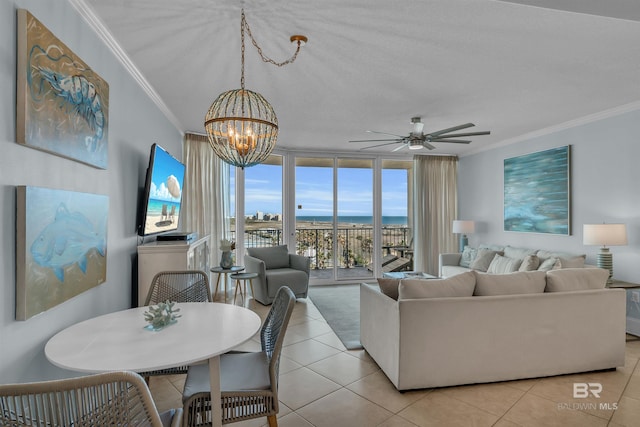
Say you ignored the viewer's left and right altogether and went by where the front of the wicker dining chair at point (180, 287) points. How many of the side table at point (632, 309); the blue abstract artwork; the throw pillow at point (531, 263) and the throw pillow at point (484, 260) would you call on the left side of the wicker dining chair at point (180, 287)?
4

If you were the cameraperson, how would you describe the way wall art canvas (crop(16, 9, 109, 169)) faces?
facing the viewer and to the right of the viewer

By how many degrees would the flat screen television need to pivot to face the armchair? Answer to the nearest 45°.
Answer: approximately 90° to its left

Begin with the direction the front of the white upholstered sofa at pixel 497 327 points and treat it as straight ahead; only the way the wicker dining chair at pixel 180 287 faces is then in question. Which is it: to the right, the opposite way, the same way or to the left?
the opposite way

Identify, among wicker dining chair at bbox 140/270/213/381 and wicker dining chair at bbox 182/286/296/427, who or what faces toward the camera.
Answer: wicker dining chair at bbox 140/270/213/381

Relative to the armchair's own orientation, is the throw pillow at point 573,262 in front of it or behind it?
in front

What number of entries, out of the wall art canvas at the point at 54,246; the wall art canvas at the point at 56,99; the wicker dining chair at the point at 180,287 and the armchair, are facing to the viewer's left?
0

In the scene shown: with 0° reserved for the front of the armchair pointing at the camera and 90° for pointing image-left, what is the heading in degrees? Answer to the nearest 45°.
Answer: approximately 315°

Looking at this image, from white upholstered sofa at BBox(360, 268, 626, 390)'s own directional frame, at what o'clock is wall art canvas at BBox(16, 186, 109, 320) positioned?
The wall art canvas is roughly at 9 o'clock from the white upholstered sofa.

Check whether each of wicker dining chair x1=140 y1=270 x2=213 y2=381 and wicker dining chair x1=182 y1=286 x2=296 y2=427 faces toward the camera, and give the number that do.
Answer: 1

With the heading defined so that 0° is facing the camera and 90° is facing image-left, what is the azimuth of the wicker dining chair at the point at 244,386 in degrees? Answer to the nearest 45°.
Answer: approximately 90°

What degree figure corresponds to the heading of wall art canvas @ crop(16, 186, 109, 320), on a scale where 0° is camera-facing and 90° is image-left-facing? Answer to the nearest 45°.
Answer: approximately 315°

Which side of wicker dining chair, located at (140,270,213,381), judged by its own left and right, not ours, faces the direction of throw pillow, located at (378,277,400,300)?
left

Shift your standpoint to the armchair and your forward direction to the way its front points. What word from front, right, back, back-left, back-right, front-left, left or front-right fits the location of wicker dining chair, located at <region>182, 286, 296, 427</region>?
front-right

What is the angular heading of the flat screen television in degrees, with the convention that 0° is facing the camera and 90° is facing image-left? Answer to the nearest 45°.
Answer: approximately 315°

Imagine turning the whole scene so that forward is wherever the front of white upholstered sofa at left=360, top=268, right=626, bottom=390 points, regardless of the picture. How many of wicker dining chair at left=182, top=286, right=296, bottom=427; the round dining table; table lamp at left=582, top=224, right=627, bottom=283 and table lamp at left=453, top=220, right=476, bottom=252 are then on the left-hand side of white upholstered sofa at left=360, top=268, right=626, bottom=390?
2

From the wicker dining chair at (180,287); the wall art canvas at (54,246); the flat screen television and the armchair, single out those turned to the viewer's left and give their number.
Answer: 0

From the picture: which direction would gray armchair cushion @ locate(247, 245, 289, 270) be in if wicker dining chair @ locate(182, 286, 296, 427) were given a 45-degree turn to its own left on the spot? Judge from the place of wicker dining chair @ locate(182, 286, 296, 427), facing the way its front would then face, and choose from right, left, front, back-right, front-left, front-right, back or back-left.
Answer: back-right
